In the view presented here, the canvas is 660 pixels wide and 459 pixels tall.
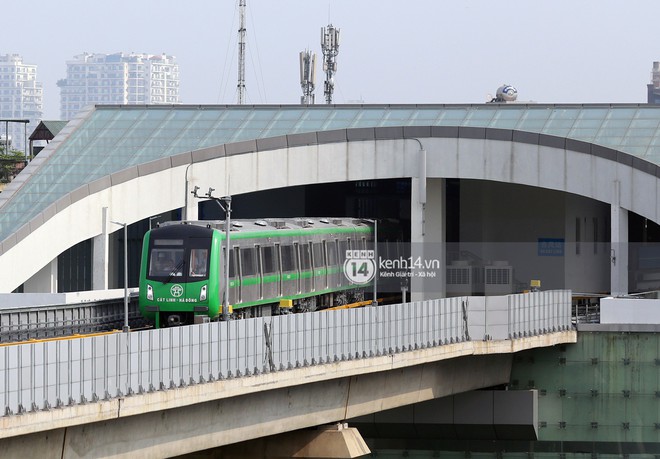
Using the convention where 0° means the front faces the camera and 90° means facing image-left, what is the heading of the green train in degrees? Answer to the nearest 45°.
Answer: approximately 45°
